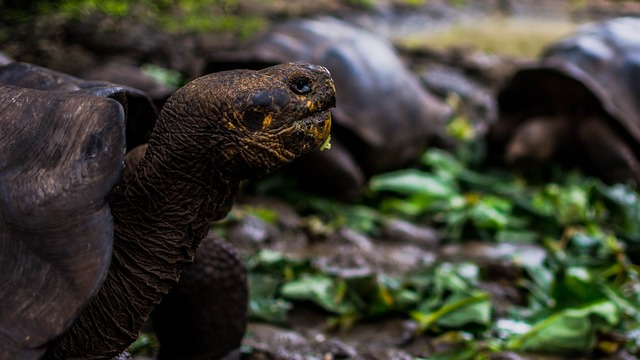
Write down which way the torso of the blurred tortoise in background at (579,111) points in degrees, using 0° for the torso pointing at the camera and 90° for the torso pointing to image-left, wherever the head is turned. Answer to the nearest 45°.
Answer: approximately 45°

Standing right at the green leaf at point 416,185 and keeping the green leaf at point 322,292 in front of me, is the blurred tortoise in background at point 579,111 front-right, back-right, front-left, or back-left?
back-left

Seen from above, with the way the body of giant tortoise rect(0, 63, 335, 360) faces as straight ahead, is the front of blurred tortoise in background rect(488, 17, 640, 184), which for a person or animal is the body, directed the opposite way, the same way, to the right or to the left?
the opposite way

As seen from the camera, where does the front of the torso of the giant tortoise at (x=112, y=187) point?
to the viewer's right

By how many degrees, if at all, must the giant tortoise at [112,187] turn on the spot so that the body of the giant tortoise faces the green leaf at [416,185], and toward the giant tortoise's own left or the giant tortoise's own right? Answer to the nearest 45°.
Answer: approximately 45° to the giant tortoise's own left

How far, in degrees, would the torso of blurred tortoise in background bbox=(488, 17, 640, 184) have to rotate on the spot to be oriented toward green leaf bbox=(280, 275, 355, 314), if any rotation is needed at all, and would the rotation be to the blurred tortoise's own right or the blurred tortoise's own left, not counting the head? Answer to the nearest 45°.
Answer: approximately 45° to the blurred tortoise's own left

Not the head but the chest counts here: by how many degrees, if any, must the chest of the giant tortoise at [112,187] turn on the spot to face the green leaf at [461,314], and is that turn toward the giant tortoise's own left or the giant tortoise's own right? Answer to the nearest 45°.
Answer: approximately 45° to the giant tortoise's own left

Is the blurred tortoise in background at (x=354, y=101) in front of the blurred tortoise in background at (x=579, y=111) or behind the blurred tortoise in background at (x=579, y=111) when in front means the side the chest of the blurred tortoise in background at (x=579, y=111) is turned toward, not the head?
in front

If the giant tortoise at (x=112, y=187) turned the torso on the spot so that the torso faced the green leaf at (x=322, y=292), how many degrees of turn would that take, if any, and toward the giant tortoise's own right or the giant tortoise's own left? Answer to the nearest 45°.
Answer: approximately 45° to the giant tortoise's own left

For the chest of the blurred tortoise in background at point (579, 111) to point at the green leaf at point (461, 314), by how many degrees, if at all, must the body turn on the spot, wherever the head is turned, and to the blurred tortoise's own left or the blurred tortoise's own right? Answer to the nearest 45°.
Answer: approximately 45° to the blurred tortoise's own left
